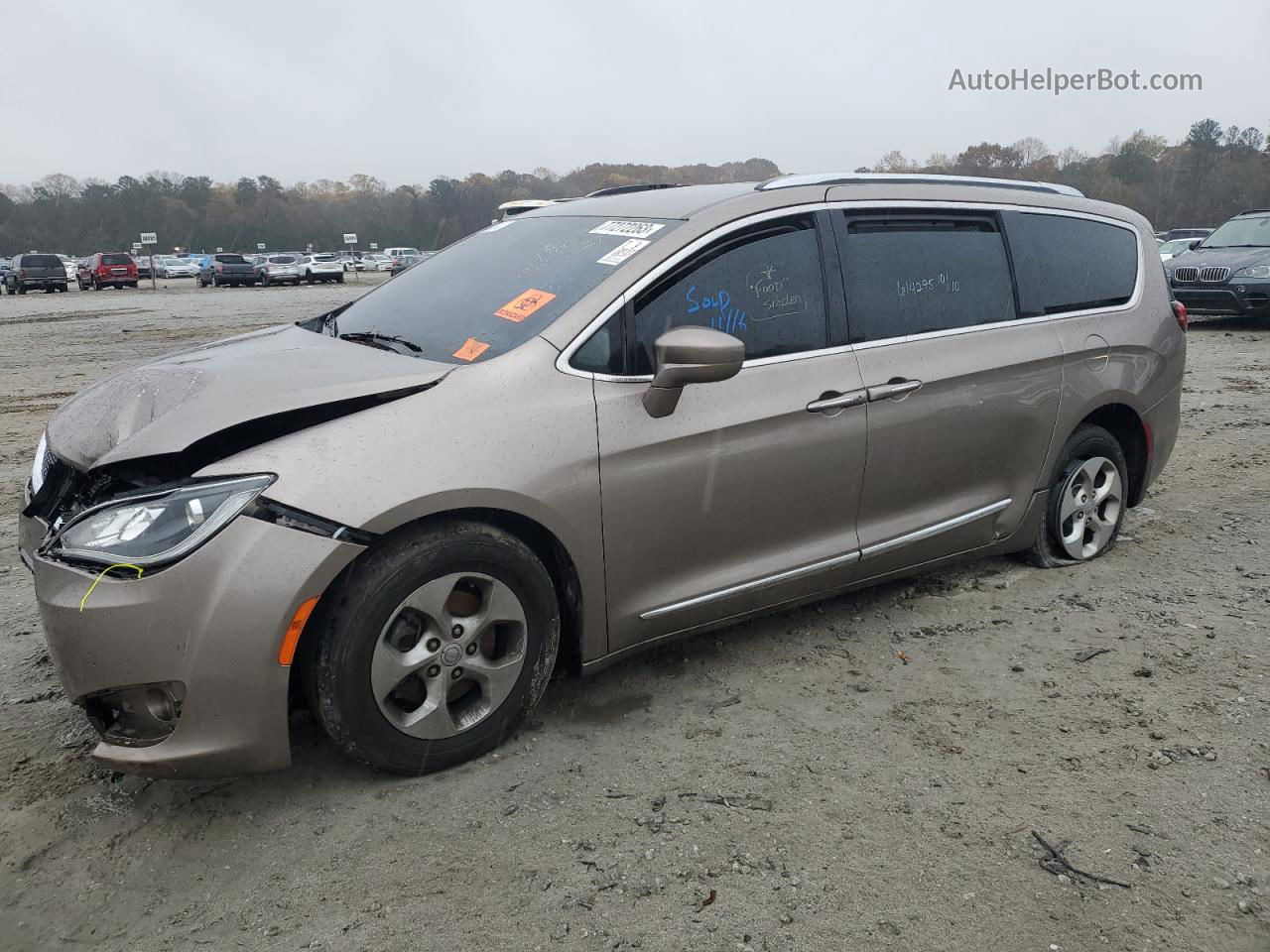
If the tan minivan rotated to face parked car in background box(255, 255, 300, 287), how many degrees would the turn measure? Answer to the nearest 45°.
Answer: approximately 135° to its right

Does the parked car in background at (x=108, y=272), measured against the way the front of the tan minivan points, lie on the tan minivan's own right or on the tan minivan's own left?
on the tan minivan's own right

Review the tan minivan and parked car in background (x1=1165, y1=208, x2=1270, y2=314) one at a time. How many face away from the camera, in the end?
0

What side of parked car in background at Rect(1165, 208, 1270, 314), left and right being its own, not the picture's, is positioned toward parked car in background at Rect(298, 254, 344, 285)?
right

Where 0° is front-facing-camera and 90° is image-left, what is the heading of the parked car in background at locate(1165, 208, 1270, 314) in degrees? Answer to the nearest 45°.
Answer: approximately 45°

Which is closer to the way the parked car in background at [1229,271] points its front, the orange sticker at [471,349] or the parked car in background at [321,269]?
the orange sticker

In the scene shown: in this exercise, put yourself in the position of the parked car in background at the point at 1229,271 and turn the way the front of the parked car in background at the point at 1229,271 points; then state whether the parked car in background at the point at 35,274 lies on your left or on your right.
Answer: on your right

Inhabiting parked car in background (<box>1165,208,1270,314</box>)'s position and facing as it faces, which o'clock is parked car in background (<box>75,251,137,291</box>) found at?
parked car in background (<box>75,251,137,291</box>) is roughly at 2 o'clock from parked car in background (<box>1165,208,1270,314</box>).

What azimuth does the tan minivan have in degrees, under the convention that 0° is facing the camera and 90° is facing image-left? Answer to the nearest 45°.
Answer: approximately 45°

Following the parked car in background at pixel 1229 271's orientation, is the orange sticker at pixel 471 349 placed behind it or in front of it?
in front

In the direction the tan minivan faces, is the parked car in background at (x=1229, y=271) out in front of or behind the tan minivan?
behind
